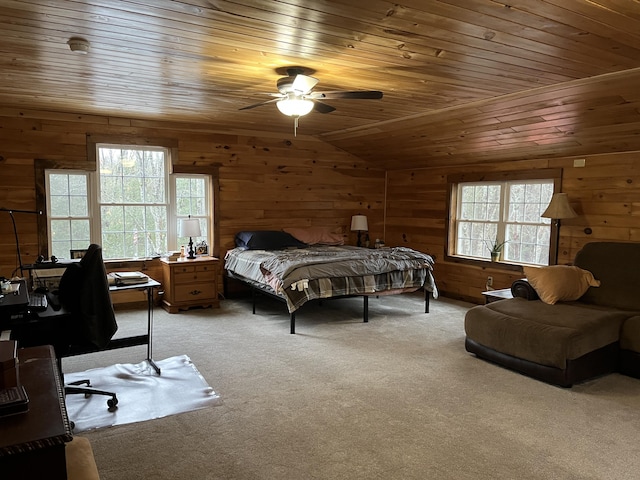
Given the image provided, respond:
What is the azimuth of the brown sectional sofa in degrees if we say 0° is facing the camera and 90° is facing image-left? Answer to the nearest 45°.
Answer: approximately 45°

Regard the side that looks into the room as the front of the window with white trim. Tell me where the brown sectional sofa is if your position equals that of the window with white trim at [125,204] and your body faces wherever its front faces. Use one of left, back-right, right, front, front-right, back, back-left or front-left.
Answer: front-left

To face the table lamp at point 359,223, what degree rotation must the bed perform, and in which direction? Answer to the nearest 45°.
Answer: approximately 135° to its left

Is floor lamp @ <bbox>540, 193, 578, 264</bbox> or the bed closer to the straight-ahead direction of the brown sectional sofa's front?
the bed

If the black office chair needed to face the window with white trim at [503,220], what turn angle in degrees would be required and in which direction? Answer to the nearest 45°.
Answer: approximately 135° to its right

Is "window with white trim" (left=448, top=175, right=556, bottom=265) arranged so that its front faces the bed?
yes

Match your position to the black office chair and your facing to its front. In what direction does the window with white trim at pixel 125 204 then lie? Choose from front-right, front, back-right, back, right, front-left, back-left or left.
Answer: front-right

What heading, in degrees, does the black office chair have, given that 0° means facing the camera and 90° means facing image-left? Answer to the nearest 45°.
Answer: approximately 135°

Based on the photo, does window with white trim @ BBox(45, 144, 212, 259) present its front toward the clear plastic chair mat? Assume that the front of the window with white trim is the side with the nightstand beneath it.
yes

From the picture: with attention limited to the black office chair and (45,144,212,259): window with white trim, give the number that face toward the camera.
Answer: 1

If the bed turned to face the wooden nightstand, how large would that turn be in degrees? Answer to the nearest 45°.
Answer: approximately 135° to its right

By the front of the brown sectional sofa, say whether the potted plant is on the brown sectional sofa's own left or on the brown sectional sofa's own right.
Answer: on the brown sectional sofa's own right

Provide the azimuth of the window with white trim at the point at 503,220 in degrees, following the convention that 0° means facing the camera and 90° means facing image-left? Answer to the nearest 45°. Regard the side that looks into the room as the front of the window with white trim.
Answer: approximately 45°
